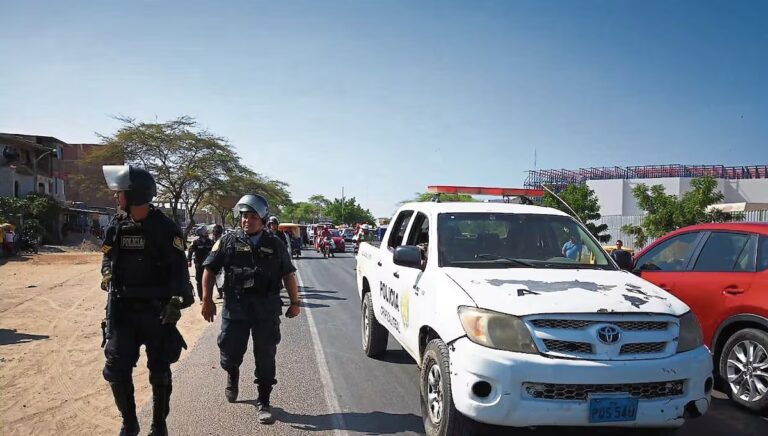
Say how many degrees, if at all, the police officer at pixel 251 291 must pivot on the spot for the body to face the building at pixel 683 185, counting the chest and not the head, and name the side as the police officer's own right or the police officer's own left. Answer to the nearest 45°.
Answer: approximately 135° to the police officer's own left

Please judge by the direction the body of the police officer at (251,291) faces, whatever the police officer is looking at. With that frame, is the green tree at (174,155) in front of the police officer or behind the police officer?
behind

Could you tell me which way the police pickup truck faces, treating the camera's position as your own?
facing the viewer and to the right of the viewer

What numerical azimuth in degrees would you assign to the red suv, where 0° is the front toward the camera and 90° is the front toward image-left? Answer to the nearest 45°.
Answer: approximately 135°

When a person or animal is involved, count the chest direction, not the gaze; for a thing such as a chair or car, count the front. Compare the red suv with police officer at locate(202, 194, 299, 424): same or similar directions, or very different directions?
very different directions

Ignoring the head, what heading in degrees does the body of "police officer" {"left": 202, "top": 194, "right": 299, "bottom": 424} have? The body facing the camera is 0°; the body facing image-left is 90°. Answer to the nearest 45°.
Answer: approximately 0°

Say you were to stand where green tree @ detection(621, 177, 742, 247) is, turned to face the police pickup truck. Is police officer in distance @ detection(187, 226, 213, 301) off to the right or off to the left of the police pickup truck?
right

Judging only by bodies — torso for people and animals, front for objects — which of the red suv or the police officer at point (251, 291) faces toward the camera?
the police officer

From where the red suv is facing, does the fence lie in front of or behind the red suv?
in front

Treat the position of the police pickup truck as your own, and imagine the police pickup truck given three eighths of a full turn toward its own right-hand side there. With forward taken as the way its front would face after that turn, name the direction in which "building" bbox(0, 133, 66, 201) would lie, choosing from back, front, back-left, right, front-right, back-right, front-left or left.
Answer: front-right

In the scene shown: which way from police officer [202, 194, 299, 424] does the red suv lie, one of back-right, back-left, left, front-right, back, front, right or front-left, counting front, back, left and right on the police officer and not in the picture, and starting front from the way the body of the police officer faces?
left

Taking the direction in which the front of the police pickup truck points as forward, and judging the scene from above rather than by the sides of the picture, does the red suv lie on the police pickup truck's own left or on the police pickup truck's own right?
on the police pickup truck's own left
